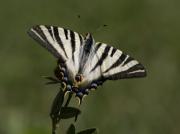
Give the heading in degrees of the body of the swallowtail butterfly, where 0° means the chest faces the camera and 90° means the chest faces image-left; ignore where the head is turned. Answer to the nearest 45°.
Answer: approximately 180°
